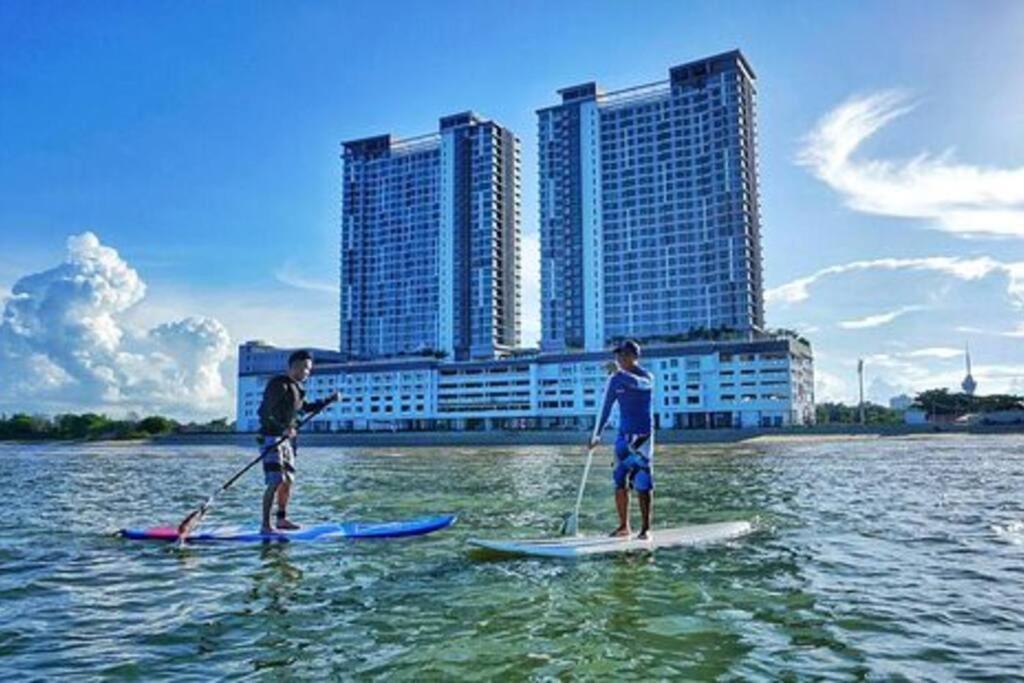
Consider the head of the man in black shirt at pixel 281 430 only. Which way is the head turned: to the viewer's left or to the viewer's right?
to the viewer's right

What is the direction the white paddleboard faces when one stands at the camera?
facing to the left of the viewer

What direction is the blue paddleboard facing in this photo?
to the viewer's right

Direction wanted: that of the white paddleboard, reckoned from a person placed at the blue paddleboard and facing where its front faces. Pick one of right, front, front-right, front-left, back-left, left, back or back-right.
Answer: front-right

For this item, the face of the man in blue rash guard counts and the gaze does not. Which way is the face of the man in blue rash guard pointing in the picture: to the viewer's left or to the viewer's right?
to the viewer's left

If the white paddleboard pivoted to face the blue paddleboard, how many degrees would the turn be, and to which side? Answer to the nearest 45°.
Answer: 0° — it already faces it

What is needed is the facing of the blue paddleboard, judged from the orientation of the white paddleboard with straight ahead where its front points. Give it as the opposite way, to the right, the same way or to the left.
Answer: the opposite way

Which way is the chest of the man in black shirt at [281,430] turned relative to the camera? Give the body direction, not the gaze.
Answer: to the viewer's right

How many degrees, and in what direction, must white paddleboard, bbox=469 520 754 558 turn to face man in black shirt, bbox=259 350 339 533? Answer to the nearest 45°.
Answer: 0° — it already faces them

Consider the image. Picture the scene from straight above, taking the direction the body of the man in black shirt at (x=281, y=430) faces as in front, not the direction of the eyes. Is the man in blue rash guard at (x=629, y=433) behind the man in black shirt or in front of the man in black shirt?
in front

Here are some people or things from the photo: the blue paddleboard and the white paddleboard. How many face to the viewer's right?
1

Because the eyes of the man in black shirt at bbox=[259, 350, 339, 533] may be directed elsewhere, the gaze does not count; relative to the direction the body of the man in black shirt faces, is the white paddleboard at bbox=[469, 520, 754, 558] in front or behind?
in front
